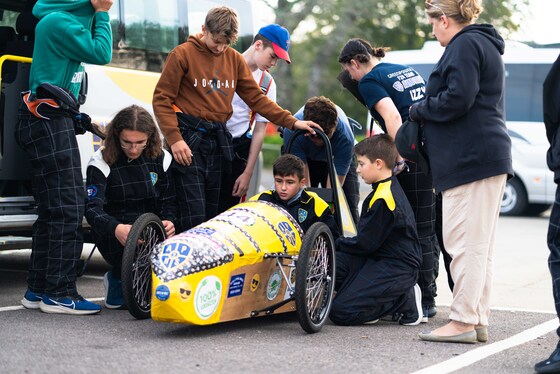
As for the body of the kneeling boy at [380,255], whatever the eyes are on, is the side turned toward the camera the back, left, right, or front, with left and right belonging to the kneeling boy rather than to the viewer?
left

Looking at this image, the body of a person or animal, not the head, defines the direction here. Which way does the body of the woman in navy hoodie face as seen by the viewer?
to the viewer's left

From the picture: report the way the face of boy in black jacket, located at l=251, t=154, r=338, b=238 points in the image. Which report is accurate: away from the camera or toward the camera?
toward the camera

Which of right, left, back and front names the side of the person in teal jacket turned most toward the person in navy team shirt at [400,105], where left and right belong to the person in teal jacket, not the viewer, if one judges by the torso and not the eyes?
front

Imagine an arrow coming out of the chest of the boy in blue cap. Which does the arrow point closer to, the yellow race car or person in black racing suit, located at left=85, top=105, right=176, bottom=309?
the yellow race car

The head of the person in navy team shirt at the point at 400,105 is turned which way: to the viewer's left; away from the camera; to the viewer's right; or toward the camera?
to the viewer's left

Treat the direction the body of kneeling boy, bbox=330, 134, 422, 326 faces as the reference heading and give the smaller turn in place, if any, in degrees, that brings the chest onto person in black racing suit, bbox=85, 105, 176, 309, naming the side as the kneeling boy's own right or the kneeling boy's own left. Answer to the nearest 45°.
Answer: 0° — they already face them

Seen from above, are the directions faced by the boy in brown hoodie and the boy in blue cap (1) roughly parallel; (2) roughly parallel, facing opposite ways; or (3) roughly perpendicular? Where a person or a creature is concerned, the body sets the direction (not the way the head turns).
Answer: roughly parallel

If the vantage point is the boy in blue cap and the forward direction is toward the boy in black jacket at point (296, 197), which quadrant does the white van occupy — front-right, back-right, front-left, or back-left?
back-left

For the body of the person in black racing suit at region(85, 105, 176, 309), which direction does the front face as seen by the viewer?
toward the camera

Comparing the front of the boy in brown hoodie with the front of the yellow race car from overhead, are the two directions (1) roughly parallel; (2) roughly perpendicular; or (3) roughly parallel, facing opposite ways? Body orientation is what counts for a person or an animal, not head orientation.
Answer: roughly perpendicular

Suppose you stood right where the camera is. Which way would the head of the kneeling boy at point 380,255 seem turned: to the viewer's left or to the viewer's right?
to the viewer's left

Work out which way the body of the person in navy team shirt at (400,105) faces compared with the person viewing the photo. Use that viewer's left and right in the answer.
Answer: facing away from the viewer and to the left of the viewer

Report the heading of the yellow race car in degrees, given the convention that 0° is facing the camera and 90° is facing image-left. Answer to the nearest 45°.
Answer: approximately 45°

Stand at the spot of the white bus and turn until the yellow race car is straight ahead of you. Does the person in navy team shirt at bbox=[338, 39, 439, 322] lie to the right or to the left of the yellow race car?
left
